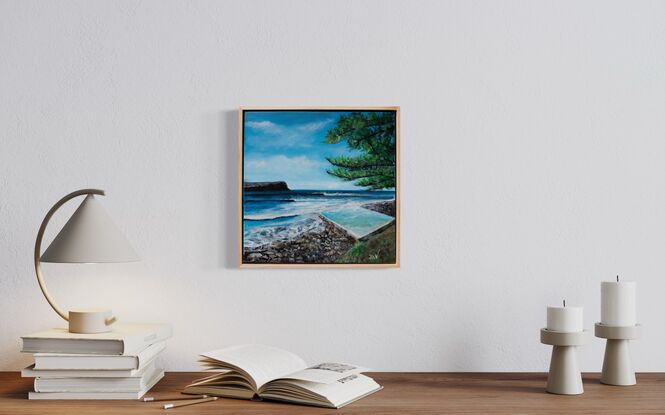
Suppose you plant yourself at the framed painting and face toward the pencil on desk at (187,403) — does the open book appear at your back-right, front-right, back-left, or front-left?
front-left

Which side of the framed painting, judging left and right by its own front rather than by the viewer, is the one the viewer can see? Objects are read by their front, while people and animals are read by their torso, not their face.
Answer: front

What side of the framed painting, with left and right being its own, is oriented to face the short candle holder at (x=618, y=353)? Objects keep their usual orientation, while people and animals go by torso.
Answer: left

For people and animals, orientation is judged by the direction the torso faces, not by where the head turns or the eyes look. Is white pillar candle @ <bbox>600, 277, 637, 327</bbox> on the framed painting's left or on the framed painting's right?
on its left
